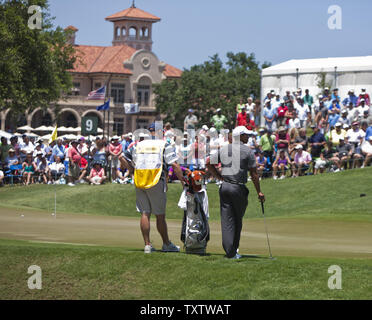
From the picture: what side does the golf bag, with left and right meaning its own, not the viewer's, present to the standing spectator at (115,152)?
back

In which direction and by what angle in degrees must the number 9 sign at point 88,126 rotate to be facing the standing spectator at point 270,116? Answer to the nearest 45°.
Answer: approximately 90° to its left

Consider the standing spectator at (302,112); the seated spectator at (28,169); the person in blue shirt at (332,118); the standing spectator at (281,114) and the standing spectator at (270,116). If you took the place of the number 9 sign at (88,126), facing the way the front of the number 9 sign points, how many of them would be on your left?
4

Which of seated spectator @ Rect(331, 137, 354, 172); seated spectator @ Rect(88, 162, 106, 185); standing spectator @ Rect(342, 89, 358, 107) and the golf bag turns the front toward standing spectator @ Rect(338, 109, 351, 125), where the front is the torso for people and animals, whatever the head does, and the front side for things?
standing spectator @ Rect(342, 89, 358, 107)

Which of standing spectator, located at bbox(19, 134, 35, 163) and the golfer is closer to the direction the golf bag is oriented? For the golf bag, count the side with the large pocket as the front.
the golfer

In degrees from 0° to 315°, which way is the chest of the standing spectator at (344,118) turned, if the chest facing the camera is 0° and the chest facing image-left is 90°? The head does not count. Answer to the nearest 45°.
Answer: approximately 0°

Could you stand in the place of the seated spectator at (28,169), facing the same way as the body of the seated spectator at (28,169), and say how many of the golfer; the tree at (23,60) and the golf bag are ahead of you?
2
